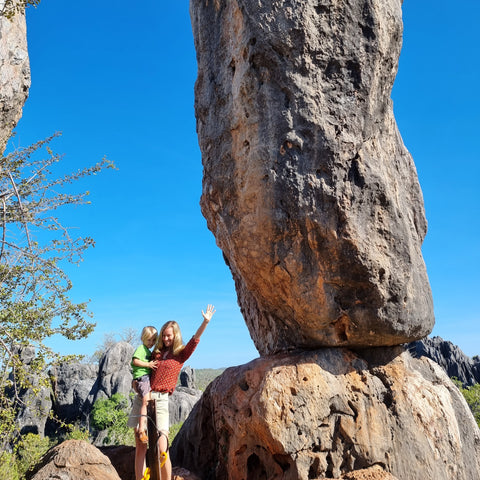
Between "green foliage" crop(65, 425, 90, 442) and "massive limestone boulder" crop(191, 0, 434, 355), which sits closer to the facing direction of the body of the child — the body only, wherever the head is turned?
the massive limestone boulder

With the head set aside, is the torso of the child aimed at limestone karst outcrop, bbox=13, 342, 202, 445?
no

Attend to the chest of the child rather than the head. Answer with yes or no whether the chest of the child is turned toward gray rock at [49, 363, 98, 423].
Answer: no

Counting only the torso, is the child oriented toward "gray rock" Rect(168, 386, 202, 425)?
no

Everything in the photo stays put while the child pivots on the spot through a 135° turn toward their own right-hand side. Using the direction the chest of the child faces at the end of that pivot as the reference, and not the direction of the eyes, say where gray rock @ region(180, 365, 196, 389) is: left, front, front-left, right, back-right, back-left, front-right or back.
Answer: back-right
